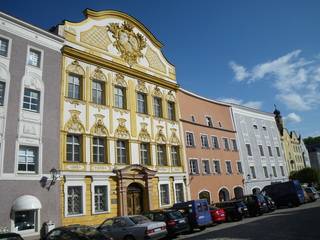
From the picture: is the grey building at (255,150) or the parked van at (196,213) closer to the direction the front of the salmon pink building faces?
the parked van

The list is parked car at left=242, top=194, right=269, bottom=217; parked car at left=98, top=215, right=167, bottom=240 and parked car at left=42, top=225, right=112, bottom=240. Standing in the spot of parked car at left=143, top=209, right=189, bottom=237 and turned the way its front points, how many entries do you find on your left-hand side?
2

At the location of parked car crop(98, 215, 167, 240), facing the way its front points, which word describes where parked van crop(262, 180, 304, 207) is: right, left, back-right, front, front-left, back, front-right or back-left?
right

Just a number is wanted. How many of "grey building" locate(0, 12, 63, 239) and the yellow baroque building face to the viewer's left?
0

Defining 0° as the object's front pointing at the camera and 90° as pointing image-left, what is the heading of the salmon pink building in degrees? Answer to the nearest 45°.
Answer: approximately 315°

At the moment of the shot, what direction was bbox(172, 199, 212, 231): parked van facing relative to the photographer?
facing away from the viewer and to the left of the viewer

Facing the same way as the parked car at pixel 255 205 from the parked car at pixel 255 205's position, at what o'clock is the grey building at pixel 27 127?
The grey building is roughly at 9 o'clock from the parked car.

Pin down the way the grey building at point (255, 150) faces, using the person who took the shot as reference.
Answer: facing the viewer and to the right of the viewer

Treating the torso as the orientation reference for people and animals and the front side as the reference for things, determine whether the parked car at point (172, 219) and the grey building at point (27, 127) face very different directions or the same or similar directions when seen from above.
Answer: very different directions

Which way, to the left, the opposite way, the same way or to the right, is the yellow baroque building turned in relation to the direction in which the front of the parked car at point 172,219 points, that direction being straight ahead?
the opposite way

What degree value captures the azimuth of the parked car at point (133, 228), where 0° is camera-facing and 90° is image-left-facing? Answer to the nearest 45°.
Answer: approximately 135°

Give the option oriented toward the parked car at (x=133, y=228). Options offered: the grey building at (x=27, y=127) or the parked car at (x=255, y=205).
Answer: the grey building
